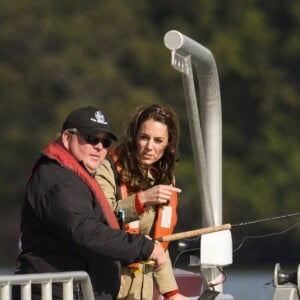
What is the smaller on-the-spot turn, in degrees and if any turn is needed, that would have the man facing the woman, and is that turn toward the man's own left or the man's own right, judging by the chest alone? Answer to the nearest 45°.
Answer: approximately 45° to the man's own left

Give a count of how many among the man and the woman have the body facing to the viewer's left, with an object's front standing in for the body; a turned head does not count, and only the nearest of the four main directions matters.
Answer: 0

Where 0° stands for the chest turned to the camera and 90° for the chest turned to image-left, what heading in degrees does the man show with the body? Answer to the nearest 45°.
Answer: approximately 270°

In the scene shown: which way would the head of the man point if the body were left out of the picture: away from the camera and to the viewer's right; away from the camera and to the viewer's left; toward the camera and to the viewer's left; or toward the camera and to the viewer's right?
toward the camera and to the viewer's right
